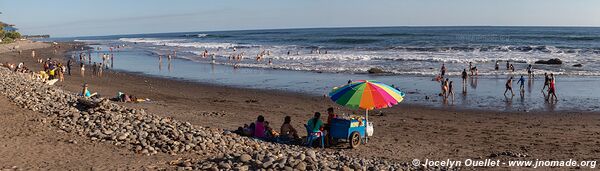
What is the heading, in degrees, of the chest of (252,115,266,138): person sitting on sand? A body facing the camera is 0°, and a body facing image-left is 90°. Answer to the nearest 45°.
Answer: approximately 180°

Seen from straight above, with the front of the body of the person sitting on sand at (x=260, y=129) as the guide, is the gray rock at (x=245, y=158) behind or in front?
behind

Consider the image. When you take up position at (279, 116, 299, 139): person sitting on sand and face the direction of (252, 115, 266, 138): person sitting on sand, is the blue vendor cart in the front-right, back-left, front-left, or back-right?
back-left

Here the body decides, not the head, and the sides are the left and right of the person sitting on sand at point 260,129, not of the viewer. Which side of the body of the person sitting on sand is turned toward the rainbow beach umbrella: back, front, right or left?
right

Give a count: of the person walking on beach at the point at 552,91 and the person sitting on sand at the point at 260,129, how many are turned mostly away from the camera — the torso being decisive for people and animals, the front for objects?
1

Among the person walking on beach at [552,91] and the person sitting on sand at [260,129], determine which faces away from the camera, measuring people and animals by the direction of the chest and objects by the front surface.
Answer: the person sitting on sand
